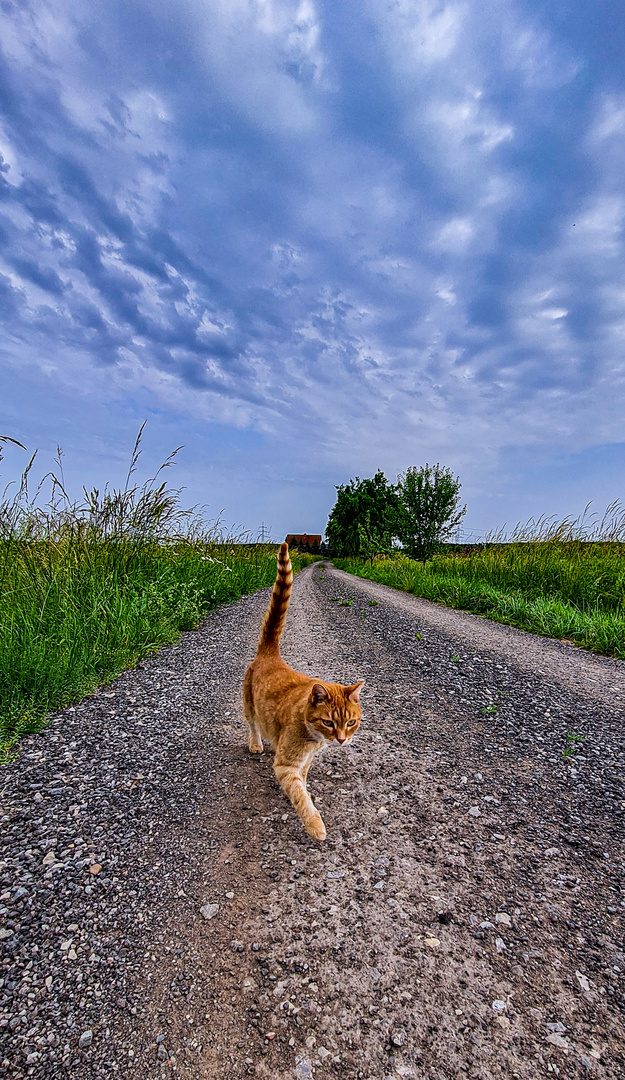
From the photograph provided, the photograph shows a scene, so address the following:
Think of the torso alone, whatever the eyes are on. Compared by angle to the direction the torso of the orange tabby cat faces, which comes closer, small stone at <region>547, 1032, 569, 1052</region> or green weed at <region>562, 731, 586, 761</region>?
the small stone

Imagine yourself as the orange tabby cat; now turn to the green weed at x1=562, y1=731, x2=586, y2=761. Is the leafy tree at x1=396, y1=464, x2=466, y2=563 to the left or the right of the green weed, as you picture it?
left

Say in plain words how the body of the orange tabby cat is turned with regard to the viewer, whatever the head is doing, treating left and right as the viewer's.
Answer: facing the viewer and to the right of the viewer

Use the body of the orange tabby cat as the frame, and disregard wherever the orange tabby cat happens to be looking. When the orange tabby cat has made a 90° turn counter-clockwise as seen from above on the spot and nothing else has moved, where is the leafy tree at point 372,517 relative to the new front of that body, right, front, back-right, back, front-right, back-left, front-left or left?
front-left

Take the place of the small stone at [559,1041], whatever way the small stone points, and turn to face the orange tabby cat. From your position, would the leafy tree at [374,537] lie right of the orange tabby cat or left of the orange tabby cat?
right

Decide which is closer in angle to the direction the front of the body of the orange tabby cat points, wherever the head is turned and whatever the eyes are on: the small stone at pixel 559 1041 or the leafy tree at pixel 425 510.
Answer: the small stone

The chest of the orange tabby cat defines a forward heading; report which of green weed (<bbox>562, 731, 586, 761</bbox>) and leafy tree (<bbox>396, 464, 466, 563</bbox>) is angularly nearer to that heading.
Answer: the green weed

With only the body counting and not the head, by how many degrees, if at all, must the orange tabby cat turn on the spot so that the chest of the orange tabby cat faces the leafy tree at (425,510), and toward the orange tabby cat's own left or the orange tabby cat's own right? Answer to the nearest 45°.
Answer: approximately 135° to the orange tabby cat's own left

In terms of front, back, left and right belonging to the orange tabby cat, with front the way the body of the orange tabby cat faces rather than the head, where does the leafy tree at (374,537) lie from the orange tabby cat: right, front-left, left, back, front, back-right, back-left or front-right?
back-left

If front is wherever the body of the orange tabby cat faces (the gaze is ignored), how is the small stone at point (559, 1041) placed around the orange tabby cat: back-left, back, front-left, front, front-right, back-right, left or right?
front

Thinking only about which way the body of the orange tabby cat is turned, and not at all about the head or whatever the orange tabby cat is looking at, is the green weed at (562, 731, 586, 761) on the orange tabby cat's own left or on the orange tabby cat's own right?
on the orange tabby cat's own left
